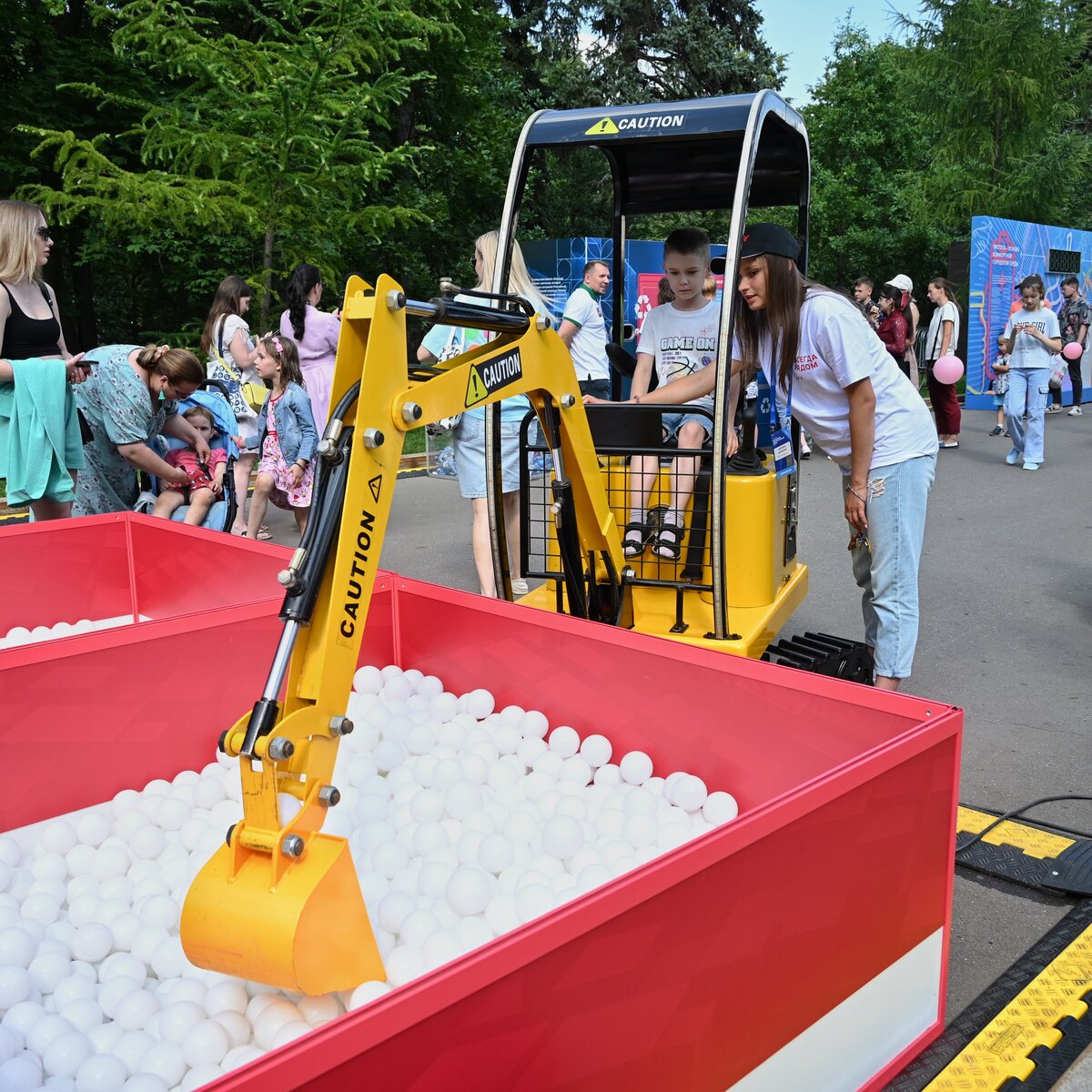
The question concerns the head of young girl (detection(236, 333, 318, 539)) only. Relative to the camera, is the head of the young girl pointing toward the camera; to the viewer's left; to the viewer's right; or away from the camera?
to the viewer's left

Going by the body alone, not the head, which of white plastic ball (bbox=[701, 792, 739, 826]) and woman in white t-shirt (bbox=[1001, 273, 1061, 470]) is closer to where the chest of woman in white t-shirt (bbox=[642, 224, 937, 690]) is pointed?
the white plastic ball

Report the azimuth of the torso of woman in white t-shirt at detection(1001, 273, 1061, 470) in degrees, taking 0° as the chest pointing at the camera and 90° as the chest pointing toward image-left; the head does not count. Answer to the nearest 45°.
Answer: approximately 0°

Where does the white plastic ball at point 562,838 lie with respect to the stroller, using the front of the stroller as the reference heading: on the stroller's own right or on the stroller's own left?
on the stroller's own left

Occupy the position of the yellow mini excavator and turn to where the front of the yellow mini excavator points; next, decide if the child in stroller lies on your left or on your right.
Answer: on your right

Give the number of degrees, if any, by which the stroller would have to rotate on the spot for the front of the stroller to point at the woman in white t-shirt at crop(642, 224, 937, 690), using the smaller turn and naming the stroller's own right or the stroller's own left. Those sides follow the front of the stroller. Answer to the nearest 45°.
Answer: approximately 90° to the stroller's own left

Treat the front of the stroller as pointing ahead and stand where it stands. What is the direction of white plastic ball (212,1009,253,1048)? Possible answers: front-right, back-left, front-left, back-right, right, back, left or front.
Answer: front-left

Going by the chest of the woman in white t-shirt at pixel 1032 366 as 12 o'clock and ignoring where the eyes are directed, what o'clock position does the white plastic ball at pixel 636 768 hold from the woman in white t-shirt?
The white plastic ball is roughly at 12 o'clock from the woman in white t-shirt.
